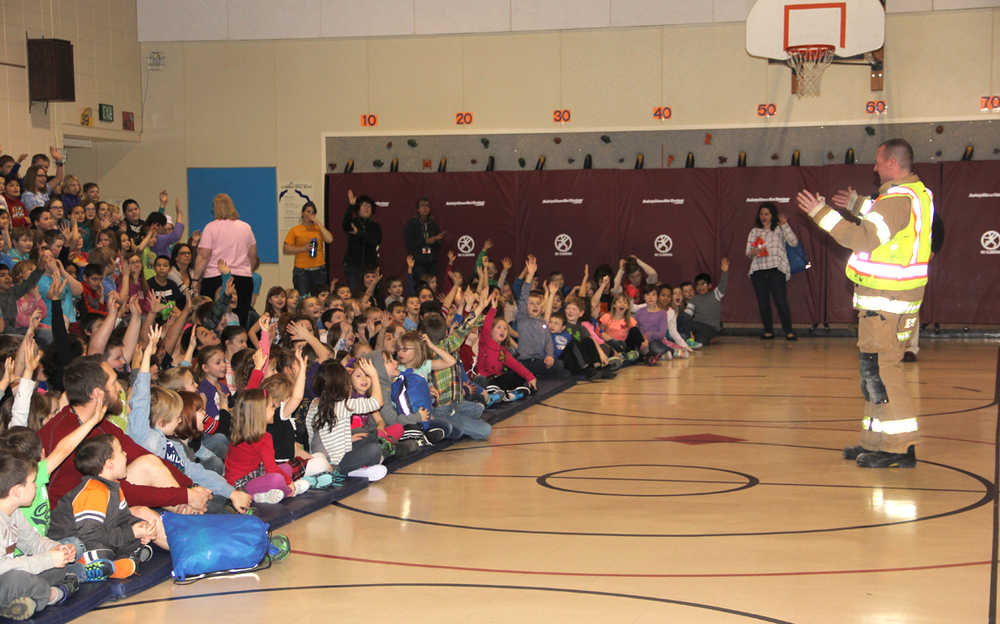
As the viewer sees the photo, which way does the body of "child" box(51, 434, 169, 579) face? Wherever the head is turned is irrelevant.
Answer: to the viewer's right

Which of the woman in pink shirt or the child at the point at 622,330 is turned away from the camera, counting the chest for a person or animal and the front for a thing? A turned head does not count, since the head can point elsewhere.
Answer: the woman in pink shirt

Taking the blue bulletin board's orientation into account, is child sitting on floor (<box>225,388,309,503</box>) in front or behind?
in front

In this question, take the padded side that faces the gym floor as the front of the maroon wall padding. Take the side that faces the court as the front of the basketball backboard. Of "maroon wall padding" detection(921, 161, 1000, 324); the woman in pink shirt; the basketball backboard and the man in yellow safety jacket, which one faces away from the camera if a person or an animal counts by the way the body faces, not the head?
the woman in pink shirt

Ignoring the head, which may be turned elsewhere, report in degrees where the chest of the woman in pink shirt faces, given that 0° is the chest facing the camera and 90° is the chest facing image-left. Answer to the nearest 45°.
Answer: approximately 180°

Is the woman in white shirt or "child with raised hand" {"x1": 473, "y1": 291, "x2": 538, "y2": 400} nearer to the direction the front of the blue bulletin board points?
the child with raised hand

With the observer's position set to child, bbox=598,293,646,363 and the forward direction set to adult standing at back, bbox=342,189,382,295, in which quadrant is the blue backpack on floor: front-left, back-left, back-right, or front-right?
back-left

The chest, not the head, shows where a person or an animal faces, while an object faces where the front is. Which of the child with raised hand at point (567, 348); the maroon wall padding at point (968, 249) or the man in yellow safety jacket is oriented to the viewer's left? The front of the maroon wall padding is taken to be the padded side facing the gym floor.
the man in yellow safety jacket

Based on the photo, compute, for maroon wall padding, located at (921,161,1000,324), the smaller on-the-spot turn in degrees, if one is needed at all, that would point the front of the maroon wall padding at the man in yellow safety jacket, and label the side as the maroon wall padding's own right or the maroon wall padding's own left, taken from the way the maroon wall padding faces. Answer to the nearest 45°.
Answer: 0° — it already faces them

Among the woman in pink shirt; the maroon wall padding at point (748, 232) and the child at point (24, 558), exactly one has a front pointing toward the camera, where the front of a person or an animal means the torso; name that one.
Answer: the maroon wall padding

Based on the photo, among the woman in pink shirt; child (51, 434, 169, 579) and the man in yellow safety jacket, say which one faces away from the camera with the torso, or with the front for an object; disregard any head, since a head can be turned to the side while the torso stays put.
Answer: the woman in pink shirt

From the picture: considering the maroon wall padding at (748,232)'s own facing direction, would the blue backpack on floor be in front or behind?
in front

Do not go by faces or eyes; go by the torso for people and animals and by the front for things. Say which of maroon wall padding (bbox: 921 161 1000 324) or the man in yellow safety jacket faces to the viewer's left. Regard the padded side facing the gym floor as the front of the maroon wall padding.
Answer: the man in yellow safety jacket

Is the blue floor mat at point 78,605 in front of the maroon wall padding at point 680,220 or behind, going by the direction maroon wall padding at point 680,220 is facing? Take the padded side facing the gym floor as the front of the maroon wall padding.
in front

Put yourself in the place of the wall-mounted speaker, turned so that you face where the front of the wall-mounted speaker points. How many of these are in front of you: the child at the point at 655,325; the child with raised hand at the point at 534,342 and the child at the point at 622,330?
3

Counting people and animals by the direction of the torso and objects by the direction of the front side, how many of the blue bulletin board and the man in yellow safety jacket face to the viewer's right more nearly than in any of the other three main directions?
0

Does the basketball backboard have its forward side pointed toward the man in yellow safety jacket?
yes
